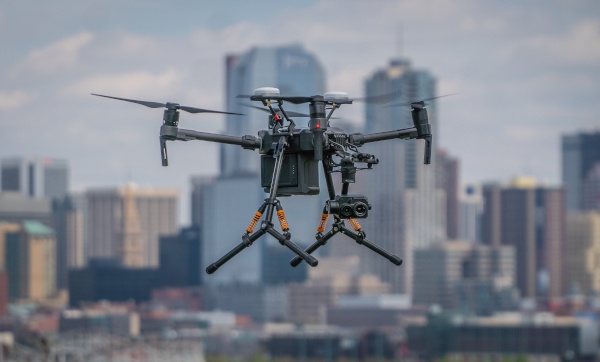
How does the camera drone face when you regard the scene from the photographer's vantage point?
facing the viewer and to the right of the viewer
